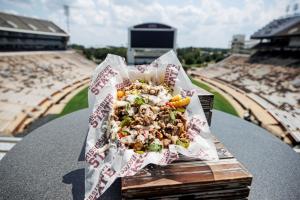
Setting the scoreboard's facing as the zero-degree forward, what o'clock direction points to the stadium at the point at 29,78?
The stadium is roughly at 1 o'clock from the scoreboard.

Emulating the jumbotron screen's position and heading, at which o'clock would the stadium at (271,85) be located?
The stadium is roughly at 11 o'clock from the jumbotron screen.

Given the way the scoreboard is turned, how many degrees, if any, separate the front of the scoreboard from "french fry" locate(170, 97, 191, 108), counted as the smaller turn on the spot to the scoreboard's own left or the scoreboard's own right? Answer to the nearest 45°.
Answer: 0° — it already faces it

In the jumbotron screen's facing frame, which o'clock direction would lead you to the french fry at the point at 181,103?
The french fry is roughly at 12 o'clock from the jumbotron screen.

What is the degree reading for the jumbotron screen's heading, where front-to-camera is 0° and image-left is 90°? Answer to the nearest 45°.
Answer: approximately 0°

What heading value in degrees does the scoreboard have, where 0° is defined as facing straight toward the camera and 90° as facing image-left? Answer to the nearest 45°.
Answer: approximately 0°
